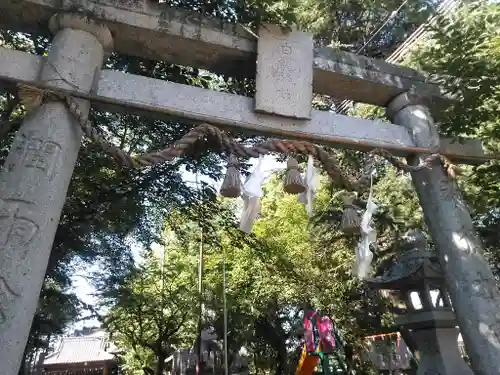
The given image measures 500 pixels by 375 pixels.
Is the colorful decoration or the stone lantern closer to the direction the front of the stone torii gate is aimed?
the stone lantern

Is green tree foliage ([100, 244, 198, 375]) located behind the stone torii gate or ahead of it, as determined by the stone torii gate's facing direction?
behind

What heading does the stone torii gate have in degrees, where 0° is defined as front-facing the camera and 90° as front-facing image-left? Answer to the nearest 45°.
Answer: approximately 315°

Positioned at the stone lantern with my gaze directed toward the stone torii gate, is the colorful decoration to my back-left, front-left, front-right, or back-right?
back-right

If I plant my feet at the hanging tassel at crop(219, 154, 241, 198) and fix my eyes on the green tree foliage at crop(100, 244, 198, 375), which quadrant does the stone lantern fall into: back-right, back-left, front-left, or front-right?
front-right

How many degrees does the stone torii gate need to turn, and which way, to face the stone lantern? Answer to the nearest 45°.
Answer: approximately 90° to its left

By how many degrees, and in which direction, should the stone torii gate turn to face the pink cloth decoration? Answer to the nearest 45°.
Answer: approximately 135° to its left

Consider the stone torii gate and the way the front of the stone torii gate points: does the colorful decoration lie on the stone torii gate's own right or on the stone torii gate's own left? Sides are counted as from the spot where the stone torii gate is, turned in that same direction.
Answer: on the stone torii gate's own left
